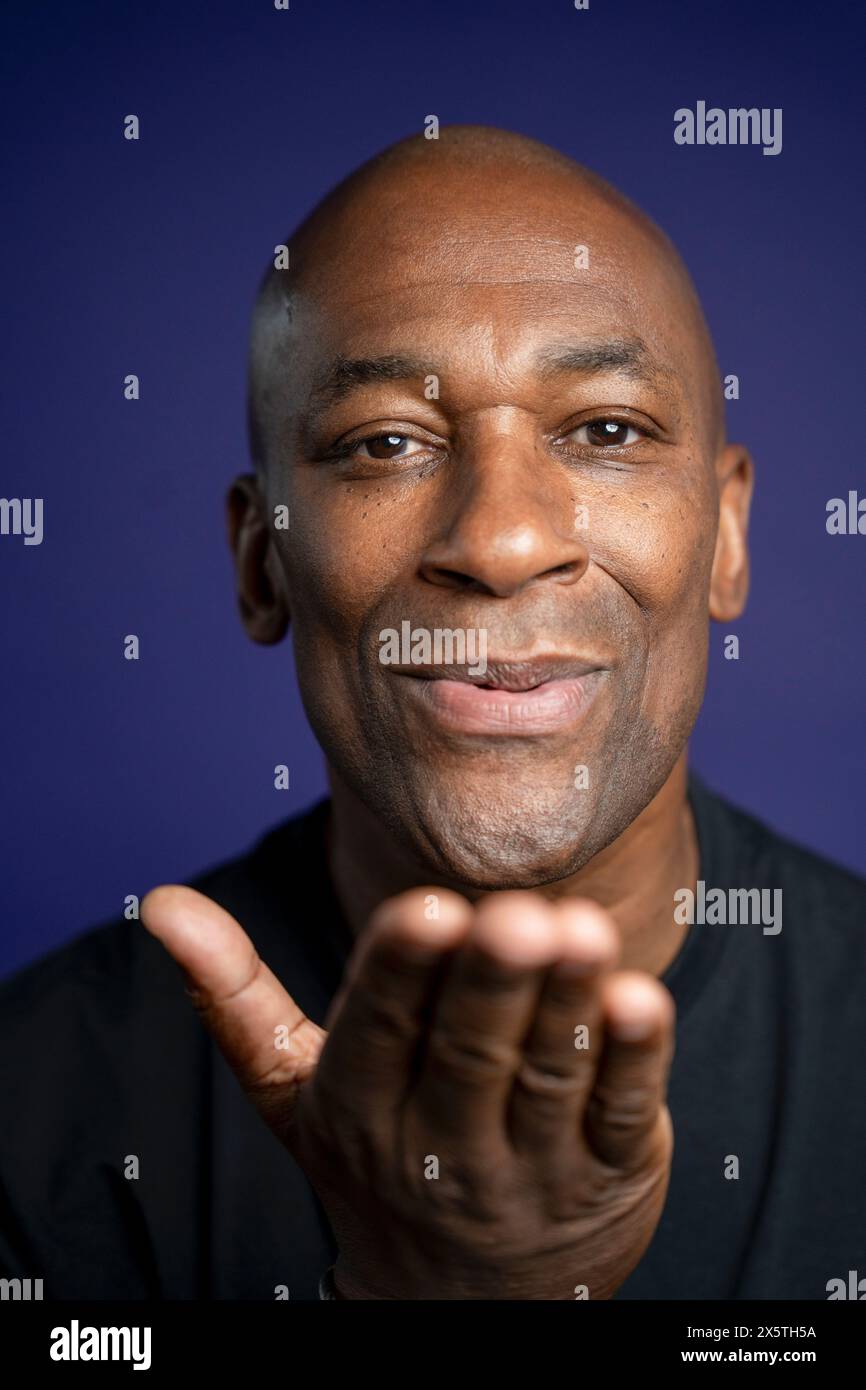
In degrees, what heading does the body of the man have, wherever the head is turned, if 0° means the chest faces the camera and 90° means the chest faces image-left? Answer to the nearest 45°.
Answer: approximately 0°
